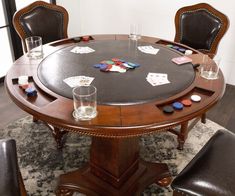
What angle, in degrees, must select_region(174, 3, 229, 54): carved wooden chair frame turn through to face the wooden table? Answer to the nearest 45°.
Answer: approximately 45° to its left

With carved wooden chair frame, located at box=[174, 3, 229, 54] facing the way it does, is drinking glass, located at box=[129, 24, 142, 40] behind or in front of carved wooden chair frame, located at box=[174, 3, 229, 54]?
in front

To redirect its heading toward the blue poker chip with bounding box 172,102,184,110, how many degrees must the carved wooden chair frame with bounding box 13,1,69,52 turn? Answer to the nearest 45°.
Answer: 0° — it already faces it

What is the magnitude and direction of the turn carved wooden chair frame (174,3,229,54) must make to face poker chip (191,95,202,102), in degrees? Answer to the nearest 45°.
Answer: approximately 45° to its left

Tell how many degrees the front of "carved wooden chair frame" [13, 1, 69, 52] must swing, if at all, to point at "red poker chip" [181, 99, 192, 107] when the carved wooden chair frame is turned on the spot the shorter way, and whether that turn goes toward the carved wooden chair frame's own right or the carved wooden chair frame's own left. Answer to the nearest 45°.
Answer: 0° — it already faces it

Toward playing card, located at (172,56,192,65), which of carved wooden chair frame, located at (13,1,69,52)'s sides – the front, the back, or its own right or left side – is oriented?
front

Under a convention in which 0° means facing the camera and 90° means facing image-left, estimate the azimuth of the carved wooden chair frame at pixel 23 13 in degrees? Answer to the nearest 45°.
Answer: approximately 315°

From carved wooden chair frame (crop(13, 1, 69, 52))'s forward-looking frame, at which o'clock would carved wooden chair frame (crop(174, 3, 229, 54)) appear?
carved wooden chair frame (crop(174, 3, 229, 54)) is roughly at 11 o'clock from carved wooden chair frame (crop(13, 1, 69, 52)).

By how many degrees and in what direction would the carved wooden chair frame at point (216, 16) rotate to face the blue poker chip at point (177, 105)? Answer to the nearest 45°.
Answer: approximately 45° to its left

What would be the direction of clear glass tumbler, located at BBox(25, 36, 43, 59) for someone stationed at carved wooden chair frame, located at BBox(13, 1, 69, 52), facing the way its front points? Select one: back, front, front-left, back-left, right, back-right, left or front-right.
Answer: front-right

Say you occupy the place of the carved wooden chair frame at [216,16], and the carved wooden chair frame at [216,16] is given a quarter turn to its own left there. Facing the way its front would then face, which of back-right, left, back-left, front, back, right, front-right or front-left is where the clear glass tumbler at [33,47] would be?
right

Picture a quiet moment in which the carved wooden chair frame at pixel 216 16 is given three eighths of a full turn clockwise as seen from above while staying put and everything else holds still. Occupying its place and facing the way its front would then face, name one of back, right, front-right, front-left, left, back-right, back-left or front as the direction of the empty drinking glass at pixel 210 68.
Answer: back

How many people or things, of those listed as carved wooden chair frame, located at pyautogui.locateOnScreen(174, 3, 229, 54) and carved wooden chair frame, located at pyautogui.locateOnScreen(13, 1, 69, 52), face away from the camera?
0

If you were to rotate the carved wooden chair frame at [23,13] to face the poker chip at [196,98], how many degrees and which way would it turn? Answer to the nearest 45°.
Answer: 0° — it already faces it

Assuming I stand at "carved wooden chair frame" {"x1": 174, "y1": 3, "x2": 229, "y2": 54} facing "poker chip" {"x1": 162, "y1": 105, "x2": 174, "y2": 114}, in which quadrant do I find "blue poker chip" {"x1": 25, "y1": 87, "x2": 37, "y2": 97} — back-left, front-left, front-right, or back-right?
front-right

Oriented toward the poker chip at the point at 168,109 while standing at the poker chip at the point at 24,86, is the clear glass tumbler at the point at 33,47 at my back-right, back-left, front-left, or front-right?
back-left
